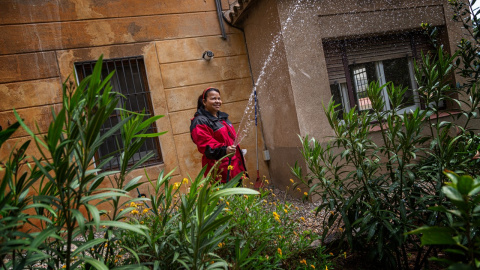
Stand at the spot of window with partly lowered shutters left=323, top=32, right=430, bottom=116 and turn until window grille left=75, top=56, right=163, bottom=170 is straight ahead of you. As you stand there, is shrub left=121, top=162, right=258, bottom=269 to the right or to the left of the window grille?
left

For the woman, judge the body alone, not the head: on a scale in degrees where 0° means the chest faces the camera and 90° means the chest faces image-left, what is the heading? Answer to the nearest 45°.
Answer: approximately 315°

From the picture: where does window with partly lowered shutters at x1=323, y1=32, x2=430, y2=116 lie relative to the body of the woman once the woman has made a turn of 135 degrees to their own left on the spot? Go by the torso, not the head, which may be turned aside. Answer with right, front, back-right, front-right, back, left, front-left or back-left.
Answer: front-right

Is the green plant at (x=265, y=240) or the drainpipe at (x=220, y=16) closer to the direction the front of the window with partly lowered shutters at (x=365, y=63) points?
the green plant

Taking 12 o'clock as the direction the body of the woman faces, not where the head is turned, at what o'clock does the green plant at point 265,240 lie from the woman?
The green plant is roughly at 1 o'clock from the woman.

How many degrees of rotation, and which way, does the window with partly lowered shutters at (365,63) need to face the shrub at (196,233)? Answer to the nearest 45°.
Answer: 0° — it already faces it
